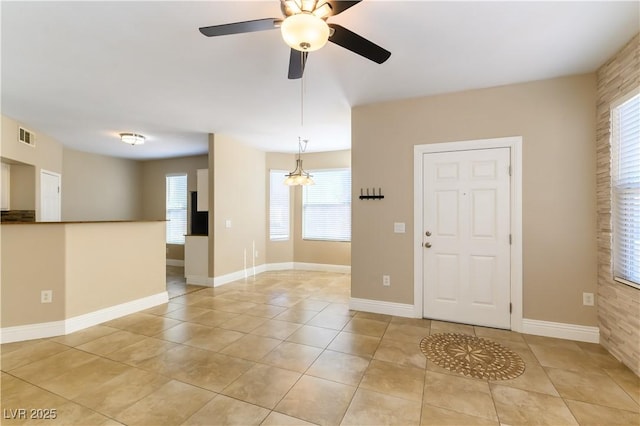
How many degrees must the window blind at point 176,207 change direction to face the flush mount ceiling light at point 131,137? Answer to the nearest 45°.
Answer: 0° — it already faces it

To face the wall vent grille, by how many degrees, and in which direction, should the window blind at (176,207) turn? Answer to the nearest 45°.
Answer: approximately 45° to its right

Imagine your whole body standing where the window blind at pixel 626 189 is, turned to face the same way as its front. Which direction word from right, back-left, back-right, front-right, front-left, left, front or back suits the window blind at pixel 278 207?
front-right

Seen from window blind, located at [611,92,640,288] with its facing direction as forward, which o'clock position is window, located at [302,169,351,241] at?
The window is roughly at 2 o'clock from the window blind.

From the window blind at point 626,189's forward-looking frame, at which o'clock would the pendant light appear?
The pendant light is roughly at 1 o'clock from the window blind.

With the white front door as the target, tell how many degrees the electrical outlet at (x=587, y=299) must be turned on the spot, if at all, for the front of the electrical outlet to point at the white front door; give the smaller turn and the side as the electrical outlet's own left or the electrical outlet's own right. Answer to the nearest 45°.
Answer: approximately 90° to the electrical outlet's own right

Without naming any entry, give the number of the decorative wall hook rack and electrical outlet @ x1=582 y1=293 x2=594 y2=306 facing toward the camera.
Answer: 2

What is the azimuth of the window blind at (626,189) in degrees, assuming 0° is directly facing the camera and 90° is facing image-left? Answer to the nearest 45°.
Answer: approximately 45°

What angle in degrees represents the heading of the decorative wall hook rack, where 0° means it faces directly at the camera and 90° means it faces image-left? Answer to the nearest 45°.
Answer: approximately 0°

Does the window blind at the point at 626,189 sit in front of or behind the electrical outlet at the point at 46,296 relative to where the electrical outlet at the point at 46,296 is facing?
in front
